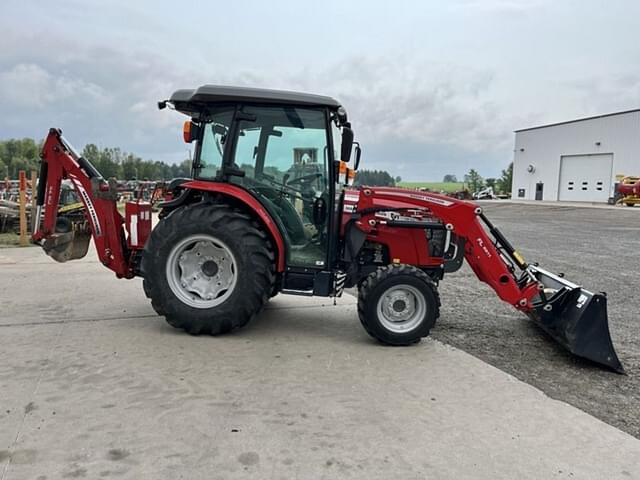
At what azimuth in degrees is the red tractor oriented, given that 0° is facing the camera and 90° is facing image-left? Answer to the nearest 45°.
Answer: approximately 270°
